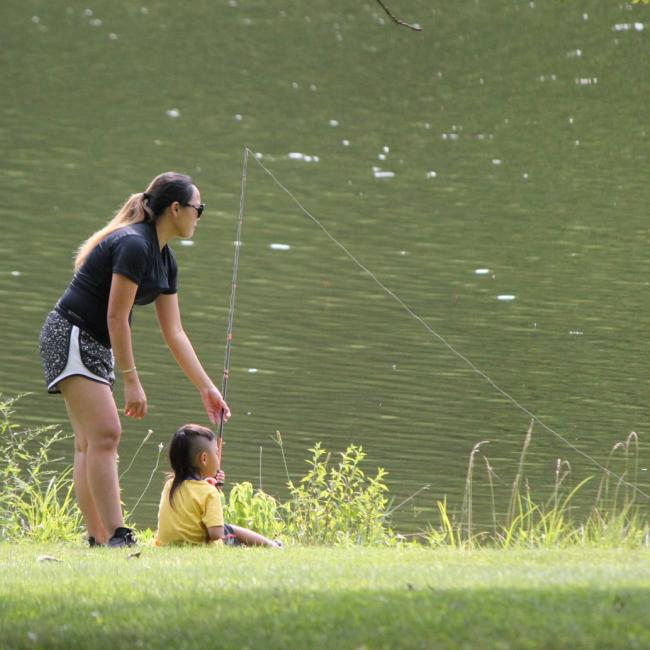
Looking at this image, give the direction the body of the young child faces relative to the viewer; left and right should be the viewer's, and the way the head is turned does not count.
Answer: facing away from the viewer and to the right of the viewer

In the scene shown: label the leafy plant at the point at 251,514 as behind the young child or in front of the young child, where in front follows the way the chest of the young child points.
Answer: in front

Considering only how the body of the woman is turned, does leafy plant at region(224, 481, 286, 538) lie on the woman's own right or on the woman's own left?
on the woman's own left

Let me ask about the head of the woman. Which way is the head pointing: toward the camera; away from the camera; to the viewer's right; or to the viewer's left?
to the viewer's right

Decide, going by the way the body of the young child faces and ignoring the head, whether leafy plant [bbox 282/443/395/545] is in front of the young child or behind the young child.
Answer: in front

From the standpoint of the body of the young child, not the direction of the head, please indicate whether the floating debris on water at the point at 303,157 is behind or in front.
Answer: in front

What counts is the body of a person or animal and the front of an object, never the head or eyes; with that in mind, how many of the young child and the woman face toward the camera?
0

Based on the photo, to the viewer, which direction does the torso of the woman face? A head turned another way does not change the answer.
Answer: to the viewer's right
